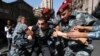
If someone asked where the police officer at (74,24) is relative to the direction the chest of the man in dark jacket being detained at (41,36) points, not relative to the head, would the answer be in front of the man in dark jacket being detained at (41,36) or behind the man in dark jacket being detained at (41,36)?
in front

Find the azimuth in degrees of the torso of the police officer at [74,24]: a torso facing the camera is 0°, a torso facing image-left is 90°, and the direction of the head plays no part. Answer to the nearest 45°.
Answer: approximately 45°

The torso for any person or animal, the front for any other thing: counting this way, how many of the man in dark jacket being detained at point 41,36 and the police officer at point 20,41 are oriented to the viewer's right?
1

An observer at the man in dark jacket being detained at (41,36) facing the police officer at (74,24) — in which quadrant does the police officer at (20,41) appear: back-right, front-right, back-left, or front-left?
back-right

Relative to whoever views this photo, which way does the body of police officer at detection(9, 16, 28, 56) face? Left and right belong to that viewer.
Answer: facing to the right of the viewer

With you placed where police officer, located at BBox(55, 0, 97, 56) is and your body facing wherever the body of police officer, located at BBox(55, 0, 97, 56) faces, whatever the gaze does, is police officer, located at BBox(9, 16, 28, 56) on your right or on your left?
on your right

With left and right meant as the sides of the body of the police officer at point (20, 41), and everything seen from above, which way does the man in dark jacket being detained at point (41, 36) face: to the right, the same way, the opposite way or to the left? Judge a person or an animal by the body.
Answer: to the right
